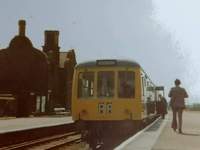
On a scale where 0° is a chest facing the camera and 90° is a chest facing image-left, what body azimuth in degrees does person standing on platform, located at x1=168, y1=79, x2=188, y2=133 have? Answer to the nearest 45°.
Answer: approximately 180°

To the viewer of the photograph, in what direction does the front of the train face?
facing the viewer
